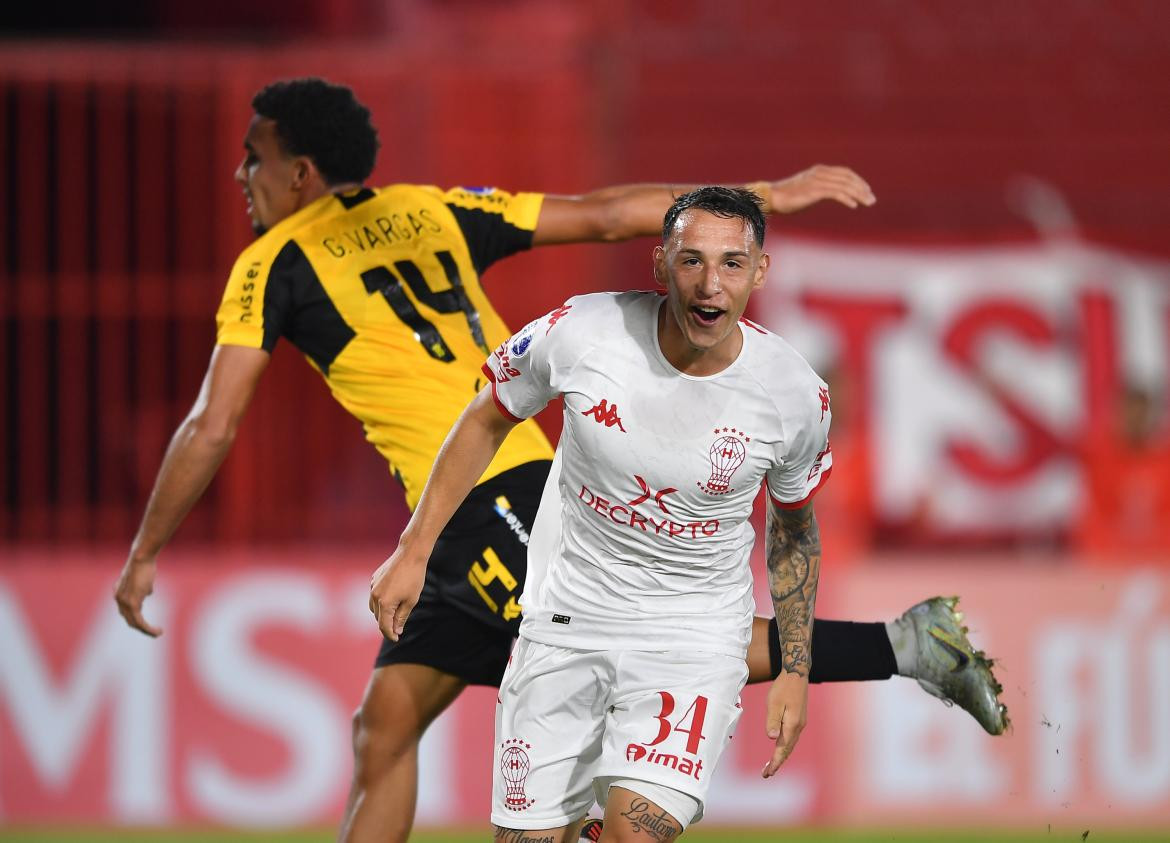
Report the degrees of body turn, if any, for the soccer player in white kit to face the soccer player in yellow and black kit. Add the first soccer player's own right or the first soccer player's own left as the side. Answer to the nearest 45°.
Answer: approximately 135° to the first soccer player's own right

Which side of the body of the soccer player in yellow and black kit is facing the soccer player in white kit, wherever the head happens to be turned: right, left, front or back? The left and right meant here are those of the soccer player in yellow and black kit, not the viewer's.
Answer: back

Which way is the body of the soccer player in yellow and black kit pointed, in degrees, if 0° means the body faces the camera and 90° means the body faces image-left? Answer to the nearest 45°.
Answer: approximately 135°

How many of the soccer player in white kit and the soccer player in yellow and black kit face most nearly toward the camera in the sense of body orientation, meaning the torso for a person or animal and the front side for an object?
1
